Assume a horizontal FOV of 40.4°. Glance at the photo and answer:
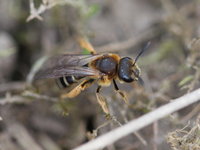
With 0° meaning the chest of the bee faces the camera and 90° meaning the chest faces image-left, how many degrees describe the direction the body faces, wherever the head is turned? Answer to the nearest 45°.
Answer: approximately 270°
